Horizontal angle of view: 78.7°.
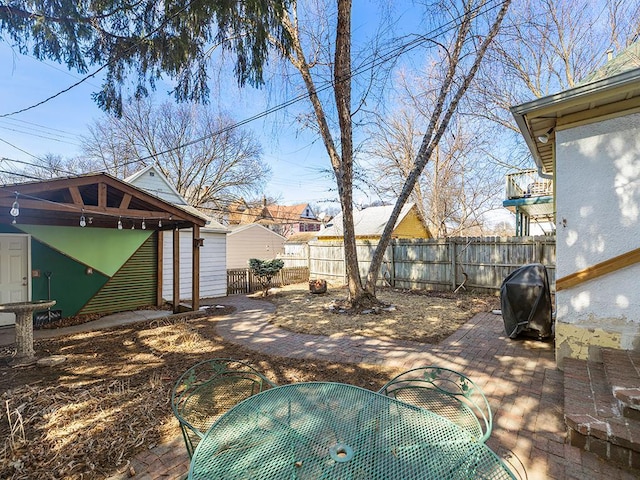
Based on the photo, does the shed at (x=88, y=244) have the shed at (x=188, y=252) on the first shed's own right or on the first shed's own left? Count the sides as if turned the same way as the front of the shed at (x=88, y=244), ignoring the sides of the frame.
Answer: on the first shed's own left

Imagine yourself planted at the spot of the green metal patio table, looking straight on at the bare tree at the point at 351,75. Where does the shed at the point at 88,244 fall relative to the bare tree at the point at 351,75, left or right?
left

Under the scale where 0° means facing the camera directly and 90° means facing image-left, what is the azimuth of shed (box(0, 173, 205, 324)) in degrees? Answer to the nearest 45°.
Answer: approximately 315°

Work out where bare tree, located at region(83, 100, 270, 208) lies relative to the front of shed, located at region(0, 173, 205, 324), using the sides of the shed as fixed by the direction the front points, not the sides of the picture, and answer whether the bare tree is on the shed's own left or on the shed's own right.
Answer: on the shed's own left

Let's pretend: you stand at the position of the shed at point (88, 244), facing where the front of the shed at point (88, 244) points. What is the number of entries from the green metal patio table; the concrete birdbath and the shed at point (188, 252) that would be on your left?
1

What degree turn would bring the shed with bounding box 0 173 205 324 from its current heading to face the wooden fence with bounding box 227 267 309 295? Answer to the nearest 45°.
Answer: approximately 90° to its left
